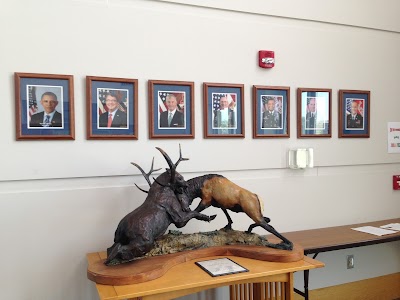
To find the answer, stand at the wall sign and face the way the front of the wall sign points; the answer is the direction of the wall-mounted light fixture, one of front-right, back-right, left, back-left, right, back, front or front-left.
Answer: front-right

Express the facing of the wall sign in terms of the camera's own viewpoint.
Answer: facing the viewer

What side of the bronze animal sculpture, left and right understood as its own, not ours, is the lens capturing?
left

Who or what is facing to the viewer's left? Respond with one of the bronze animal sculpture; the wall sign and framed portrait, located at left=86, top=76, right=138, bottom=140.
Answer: the bronze animal sculpture

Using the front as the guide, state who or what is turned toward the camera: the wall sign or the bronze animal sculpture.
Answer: the wall sign

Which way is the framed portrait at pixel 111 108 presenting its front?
toward the camera

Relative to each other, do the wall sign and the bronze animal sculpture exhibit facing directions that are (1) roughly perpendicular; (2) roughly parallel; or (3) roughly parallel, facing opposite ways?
roughly perpendicular

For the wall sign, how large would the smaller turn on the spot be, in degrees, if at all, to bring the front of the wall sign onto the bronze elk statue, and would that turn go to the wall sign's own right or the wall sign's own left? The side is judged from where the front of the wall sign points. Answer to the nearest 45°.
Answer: approximately 45° to the wall sign's own right

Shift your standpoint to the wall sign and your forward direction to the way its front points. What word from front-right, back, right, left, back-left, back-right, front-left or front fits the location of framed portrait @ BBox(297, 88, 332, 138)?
front-right

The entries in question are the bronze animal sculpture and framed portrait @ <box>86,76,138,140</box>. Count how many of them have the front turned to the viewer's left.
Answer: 1

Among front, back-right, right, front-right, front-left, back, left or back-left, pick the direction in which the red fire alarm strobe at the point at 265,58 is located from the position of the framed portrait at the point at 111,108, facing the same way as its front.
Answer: left

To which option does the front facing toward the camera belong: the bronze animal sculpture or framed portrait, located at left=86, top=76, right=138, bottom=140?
the framed portrait

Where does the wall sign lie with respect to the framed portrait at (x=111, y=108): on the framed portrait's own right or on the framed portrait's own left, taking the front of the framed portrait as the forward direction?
on the framed portrait's own left

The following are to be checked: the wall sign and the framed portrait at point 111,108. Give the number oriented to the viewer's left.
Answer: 0

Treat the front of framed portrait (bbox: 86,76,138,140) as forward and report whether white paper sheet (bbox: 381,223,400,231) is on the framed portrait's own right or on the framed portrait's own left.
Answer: on the framed portrait's own left
